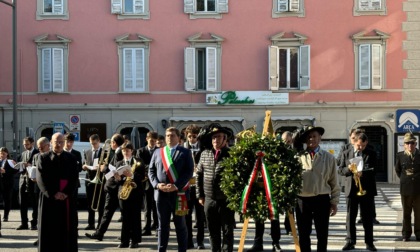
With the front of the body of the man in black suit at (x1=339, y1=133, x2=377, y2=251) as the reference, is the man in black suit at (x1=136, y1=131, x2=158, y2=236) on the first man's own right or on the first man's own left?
on the first man's own right

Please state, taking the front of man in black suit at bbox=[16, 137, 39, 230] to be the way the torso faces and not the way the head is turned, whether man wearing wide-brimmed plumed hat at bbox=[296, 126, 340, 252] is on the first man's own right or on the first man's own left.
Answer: on the first man's own left

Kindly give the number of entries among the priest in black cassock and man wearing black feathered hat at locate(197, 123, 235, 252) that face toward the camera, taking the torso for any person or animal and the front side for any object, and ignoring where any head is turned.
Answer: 2

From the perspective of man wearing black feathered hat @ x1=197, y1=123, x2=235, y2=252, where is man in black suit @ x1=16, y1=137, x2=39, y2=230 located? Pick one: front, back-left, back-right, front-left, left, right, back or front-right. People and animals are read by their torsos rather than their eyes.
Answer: back-right

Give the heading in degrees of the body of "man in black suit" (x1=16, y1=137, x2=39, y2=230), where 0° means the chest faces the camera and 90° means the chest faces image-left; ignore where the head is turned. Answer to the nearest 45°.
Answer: approximately 45°

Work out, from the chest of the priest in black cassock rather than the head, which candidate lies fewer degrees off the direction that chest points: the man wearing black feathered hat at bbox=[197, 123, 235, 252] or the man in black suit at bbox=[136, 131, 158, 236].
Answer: the man wearing black feathered hat

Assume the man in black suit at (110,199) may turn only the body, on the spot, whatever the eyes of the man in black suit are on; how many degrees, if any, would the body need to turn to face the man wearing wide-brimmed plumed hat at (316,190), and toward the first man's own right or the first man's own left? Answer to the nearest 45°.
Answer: approximately 135° to the first man's own left
